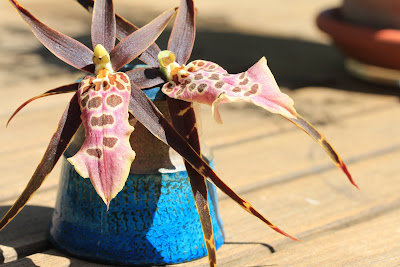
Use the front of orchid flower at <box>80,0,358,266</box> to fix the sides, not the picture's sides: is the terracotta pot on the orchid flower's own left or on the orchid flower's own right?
on the orchid flower's own left

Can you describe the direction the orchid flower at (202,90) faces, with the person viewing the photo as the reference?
facing the viewer and to the right of the viewer

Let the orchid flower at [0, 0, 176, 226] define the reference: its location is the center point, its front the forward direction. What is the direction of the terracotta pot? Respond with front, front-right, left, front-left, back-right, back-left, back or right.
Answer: back-left

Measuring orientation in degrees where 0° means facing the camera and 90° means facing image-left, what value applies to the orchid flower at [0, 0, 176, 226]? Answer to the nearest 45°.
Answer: approximately 0°

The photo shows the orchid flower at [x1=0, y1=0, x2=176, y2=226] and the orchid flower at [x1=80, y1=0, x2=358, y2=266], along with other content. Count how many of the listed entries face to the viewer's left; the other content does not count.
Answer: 0

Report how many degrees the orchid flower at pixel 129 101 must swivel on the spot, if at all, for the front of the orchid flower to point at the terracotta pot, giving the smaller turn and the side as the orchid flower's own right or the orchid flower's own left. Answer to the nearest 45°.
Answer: approximately 135° to the orchid flower's own left
